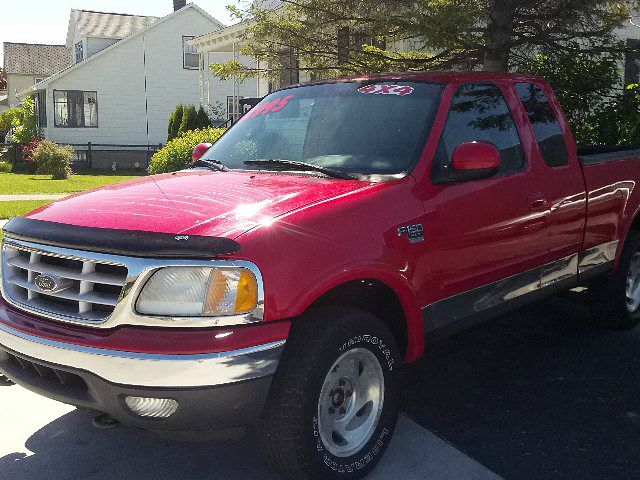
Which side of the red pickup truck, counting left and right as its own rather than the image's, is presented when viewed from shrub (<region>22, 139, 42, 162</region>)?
right

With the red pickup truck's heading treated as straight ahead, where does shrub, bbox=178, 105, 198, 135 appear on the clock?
The shrub is roughly at 4 o'clock from the red pickup truck.

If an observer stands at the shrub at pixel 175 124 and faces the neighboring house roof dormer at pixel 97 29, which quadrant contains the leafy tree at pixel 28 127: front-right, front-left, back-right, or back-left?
front-left

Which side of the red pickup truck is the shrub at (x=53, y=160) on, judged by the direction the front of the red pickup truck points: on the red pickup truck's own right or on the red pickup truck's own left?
on the red pickup truck's own right

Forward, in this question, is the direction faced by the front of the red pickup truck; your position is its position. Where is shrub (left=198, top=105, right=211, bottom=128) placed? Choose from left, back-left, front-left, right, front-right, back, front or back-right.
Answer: back-right

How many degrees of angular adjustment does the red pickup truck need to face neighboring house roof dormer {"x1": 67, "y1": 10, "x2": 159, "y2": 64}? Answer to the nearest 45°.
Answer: approximately 135° to its right

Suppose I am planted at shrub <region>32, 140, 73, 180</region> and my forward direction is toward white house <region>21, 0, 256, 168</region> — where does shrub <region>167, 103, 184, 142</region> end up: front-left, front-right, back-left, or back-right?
front-right

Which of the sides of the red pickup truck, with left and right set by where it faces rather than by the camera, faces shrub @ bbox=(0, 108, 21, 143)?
right

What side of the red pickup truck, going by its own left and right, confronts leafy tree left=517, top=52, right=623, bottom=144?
back

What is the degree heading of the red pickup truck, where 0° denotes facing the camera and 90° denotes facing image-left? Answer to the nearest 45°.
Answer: approximately 45°

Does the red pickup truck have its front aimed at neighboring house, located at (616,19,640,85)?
no

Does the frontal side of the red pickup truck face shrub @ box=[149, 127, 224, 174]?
no
